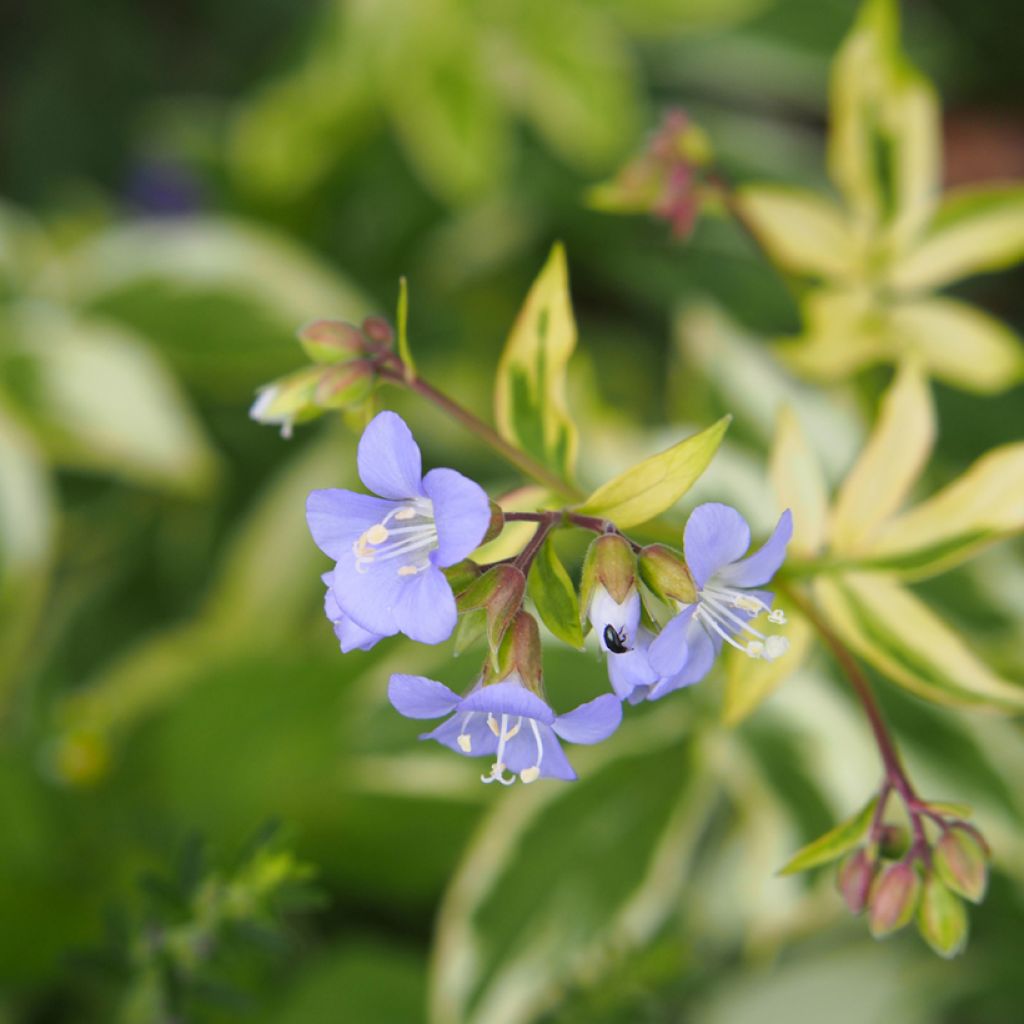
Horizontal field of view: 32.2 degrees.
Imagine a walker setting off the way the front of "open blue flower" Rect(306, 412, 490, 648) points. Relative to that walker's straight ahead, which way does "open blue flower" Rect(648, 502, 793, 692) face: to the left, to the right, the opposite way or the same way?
to the left

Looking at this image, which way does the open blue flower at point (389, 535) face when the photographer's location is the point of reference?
facing the viewer and to the left of the viewer

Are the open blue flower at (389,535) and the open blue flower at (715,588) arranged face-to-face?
no

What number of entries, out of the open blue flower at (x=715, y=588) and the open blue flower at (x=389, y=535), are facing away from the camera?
0

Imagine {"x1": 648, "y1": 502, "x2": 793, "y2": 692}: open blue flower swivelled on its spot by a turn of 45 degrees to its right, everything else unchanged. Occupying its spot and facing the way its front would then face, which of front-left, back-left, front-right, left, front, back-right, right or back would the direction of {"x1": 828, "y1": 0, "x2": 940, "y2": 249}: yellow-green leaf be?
back

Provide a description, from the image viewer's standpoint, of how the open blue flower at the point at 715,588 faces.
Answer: facing the viewer and to the right of the viewer
